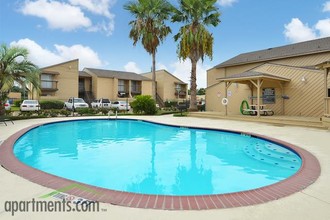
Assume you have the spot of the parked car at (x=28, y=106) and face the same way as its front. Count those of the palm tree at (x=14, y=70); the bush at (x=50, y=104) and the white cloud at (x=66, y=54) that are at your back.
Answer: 1
